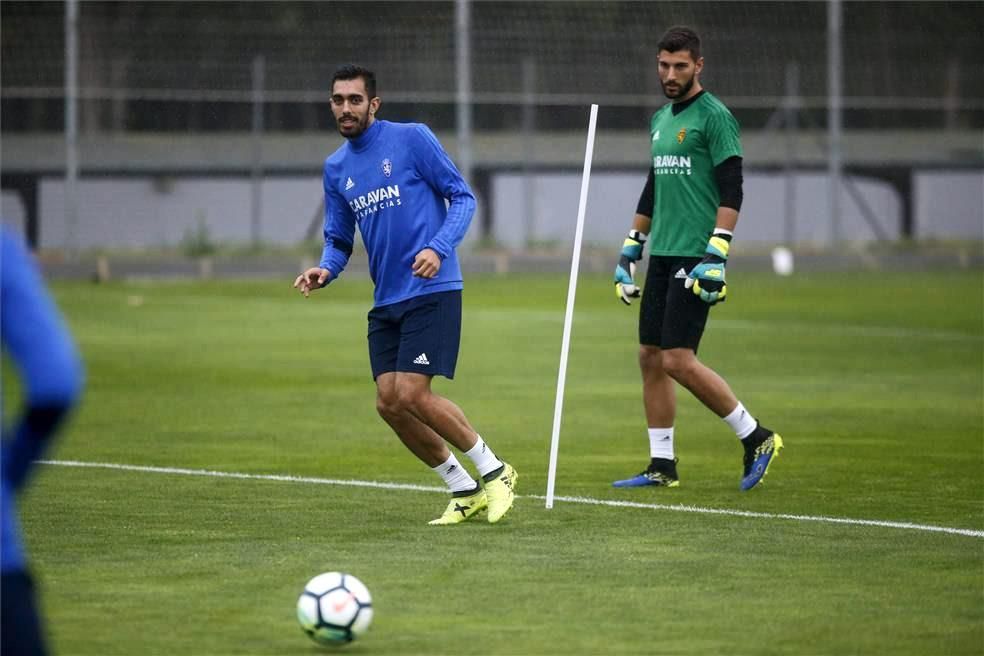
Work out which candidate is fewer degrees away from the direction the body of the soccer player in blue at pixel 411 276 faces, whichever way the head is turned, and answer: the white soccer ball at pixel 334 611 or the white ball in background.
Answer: the white soccer ball

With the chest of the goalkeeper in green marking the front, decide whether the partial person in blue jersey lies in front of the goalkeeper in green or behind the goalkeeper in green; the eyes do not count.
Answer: in front

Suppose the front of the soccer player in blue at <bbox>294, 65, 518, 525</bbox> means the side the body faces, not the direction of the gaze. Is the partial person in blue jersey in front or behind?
in front

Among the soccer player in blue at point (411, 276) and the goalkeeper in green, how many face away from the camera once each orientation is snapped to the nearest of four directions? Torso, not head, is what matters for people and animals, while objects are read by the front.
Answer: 0

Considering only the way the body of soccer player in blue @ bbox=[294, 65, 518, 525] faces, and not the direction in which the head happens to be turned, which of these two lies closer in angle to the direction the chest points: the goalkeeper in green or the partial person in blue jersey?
the partial person in blue jersey

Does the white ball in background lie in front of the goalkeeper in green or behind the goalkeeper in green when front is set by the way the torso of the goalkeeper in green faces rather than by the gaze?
behind

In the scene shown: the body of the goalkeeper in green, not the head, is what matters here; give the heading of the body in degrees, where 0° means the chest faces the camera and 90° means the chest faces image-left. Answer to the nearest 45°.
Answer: approximately 45°

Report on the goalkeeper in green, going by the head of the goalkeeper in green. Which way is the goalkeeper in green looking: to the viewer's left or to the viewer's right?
to the viewer's left

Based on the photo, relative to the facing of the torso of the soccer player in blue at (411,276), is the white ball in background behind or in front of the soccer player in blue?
behind

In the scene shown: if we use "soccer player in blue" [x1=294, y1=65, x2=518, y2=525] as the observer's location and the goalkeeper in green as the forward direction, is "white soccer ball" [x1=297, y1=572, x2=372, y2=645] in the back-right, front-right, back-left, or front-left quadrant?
back-right

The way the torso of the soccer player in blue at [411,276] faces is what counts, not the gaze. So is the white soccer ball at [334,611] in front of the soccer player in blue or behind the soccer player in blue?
in front
